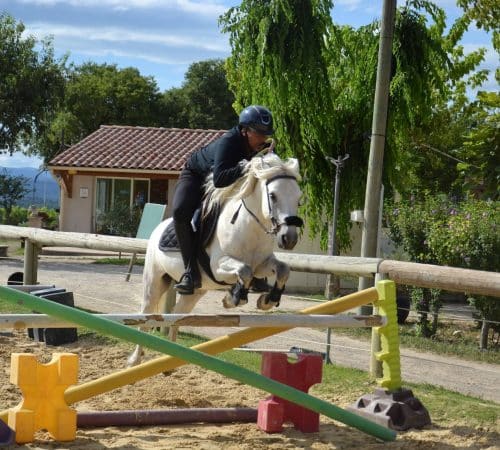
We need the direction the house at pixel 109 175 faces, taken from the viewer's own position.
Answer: facing the viewer

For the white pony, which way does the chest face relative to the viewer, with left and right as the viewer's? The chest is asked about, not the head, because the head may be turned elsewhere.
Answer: facing the viewer and to the right of the viewer

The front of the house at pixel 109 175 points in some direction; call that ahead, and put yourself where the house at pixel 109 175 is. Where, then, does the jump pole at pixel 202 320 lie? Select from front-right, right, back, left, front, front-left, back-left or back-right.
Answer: front

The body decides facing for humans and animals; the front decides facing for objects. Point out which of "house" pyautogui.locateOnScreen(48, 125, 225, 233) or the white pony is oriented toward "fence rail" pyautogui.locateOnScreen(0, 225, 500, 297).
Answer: the house

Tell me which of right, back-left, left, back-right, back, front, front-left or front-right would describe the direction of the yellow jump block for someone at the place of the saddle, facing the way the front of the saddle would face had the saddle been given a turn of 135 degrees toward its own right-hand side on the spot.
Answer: front-left

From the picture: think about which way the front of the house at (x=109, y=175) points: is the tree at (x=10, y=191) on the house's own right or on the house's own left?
on the house's own right

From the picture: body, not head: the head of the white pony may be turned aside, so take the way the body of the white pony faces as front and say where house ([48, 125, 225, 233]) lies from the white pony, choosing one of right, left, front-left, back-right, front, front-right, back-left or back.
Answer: back-left

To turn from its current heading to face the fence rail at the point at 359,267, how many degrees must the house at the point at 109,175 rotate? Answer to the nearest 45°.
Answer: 0° — it already faces it

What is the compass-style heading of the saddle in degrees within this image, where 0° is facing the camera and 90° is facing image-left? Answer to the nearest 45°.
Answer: approximately 315°

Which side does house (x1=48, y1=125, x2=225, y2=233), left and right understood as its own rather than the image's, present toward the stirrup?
front

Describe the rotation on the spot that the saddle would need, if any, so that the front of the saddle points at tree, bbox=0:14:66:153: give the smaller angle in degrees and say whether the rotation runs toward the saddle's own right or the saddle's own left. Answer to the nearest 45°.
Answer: approximately 135° to the saddle's own left

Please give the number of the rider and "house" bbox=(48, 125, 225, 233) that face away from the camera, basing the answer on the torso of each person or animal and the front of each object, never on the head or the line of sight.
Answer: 0
